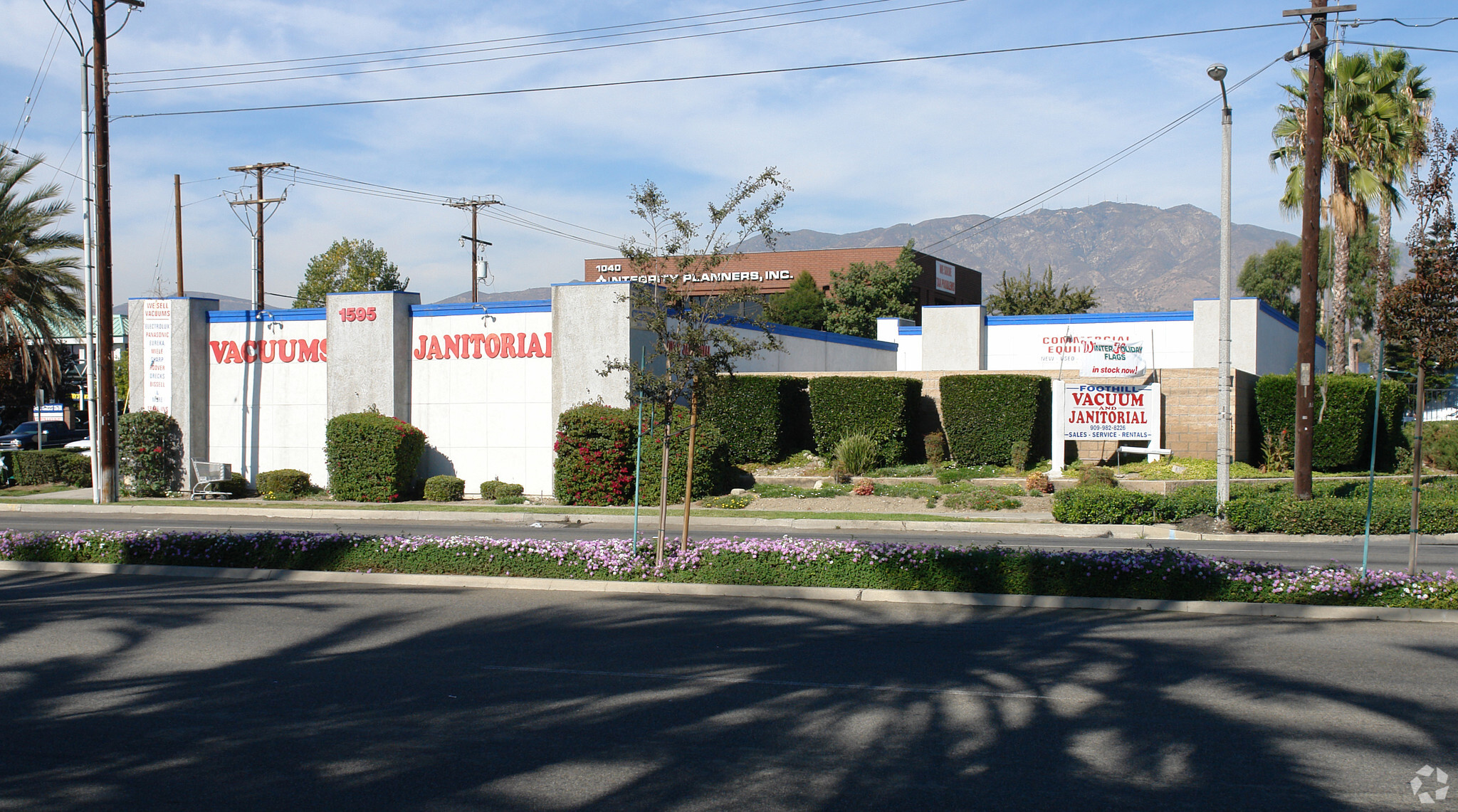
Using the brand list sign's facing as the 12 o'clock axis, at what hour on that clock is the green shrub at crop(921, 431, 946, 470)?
The green shrub is roughly at 10 o'clock from the brand list sign.

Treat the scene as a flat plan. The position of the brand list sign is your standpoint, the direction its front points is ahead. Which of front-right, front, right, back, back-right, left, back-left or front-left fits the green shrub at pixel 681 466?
front-left

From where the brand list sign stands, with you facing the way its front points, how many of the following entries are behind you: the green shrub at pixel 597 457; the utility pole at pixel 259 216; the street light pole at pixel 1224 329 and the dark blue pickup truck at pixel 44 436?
2

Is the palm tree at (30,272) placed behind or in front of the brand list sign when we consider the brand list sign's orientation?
behind

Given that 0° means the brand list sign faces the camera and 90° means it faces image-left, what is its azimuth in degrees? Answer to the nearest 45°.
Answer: approximately 0°

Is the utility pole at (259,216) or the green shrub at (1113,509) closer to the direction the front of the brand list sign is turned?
the green shrub

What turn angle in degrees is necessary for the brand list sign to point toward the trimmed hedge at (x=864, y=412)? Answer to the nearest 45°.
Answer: approximately 45° to its left

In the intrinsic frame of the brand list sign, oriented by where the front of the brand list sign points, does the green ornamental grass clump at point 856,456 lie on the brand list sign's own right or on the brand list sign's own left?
on the brand list sign's own left

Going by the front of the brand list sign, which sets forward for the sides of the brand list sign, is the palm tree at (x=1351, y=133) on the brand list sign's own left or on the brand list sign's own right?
on the brand list sign's own left

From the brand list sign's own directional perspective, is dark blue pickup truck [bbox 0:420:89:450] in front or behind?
behind

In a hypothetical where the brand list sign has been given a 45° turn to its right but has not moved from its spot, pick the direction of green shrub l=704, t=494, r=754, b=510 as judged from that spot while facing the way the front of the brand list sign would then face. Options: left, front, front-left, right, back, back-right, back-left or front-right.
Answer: left
